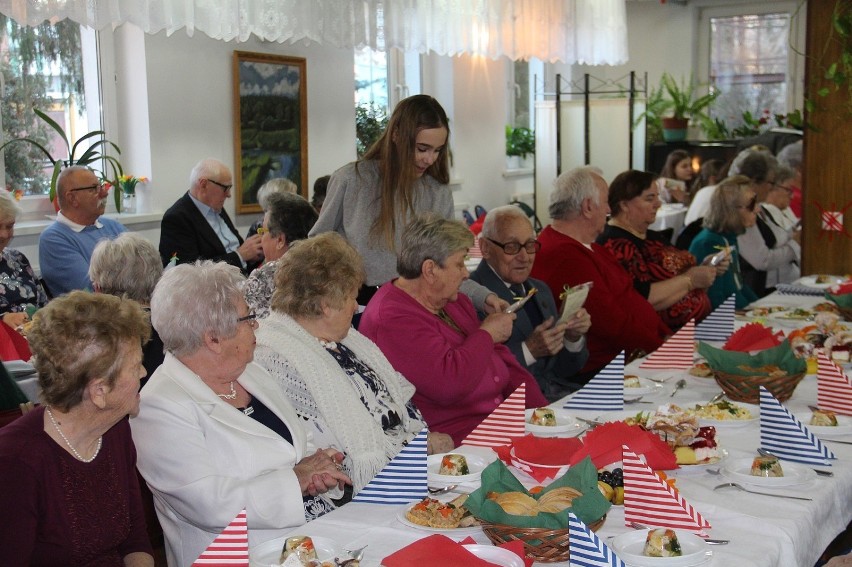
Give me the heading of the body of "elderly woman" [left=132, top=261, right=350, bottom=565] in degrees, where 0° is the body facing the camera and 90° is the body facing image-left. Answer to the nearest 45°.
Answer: approximately 315°

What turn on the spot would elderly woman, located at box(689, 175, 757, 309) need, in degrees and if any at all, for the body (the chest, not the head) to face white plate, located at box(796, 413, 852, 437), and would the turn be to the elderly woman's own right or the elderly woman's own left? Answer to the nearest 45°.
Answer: approximately 90° to the elderly woman's own right

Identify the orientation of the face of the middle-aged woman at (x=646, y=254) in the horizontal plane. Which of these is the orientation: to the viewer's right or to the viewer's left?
to the viewer's right

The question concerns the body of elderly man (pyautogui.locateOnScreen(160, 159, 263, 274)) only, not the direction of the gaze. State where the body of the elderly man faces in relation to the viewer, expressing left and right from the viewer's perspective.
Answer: facing the viewer and to the right of the viewer

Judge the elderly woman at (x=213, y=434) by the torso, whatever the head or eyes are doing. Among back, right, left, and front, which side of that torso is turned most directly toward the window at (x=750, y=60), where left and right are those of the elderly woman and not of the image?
left

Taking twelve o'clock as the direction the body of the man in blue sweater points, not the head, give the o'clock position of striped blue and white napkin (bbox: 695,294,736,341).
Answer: The striped blue and white napkin is roughly at 12 o'clock from the man in blue sweater.

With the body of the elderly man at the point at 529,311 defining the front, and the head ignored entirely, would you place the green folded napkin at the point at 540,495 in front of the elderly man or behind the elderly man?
in front

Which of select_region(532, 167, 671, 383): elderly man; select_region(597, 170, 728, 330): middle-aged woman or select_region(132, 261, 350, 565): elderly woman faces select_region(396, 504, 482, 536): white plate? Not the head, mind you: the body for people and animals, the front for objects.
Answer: select_region(132, 261, 350, 565): elderly woman

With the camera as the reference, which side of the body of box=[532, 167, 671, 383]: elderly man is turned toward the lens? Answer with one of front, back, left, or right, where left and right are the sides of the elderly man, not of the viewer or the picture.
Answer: right

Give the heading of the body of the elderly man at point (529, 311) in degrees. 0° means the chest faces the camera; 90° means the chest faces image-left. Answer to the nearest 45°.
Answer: approximately 315°

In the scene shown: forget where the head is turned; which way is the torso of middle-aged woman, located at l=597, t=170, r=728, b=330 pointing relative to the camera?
to the viewer's right
